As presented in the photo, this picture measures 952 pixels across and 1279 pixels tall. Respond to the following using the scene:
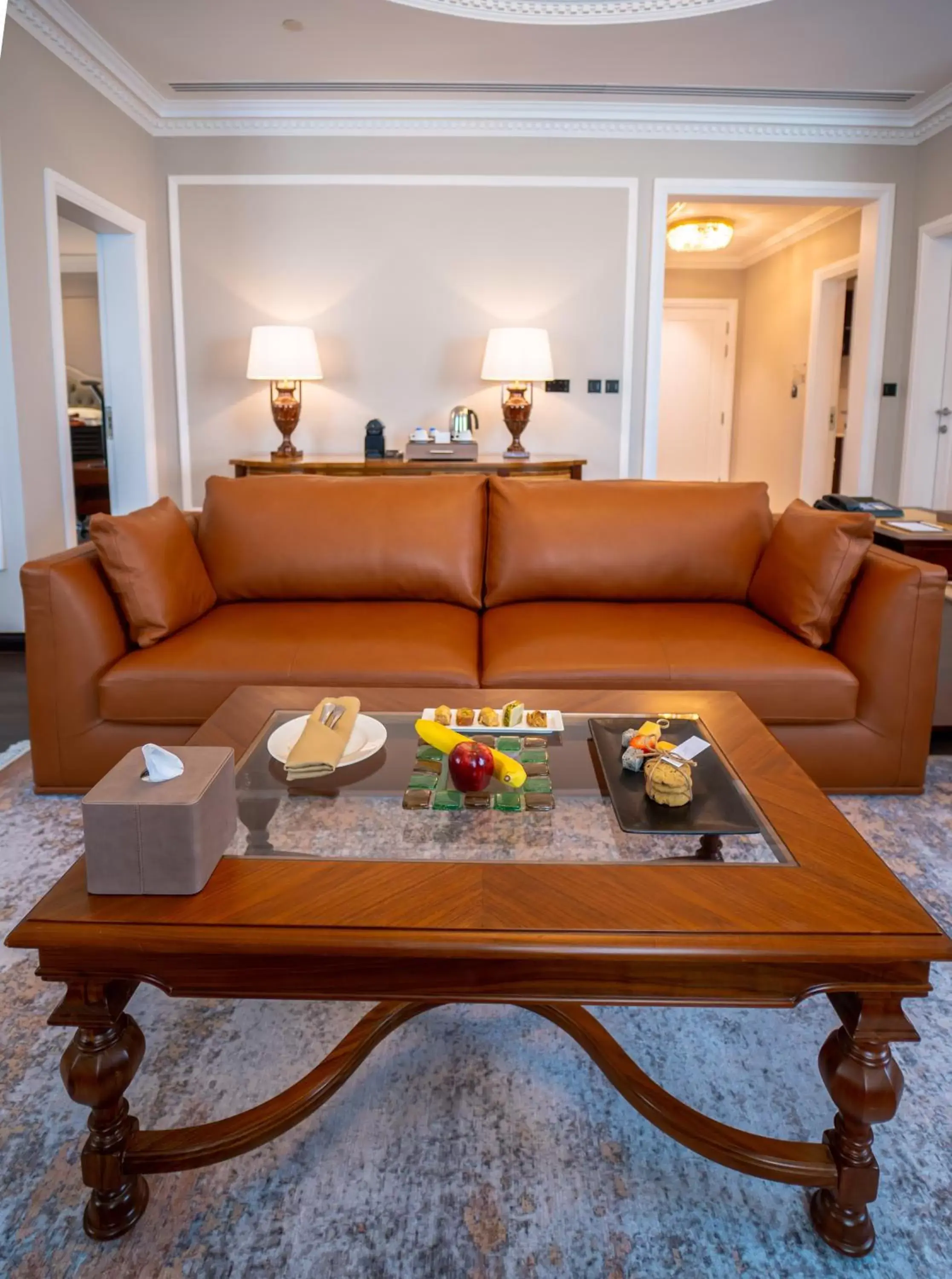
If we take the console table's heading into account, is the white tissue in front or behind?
in front

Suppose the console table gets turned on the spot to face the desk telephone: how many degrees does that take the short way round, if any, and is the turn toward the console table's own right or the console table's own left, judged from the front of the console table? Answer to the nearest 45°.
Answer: approximately 45° to the console table's own left

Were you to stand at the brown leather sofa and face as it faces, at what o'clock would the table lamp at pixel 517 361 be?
The table lamp is roughly at 6 o'clock from the brown leather sofa.

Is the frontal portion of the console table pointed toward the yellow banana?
yes

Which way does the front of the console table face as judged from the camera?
facing the viewer

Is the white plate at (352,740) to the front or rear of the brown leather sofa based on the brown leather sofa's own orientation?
to the front

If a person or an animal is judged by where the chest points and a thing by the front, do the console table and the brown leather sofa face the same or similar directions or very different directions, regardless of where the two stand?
same or similar directions

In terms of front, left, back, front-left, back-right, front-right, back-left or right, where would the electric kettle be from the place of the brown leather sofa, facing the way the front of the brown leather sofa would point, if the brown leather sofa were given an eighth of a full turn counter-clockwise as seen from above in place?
back-left

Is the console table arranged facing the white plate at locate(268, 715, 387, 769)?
yes

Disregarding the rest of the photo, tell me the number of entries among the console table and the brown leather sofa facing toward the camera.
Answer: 2

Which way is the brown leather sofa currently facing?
toward the camera

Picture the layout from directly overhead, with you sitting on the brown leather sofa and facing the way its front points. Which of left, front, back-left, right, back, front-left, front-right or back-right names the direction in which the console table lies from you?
back

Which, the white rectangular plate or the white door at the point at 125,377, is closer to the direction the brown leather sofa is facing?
the white rectangular plate

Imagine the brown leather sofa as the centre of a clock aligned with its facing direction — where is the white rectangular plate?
The white rectangular plate is roughly at 12 o'clock from the brown leather sofa.

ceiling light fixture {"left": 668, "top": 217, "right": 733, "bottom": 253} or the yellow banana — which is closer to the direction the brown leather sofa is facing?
the yellow banana

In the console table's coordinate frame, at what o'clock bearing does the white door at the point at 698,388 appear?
The white door is roughly at 7 o'clock from the console table.

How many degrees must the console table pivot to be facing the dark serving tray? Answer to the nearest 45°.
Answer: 0° — it already faces it

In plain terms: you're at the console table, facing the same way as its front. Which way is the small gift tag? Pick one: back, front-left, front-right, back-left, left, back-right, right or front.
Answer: front

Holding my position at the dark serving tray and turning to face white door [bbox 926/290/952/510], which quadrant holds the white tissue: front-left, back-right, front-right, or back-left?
back-left

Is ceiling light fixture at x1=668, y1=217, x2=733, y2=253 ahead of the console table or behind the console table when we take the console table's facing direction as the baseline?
behind
